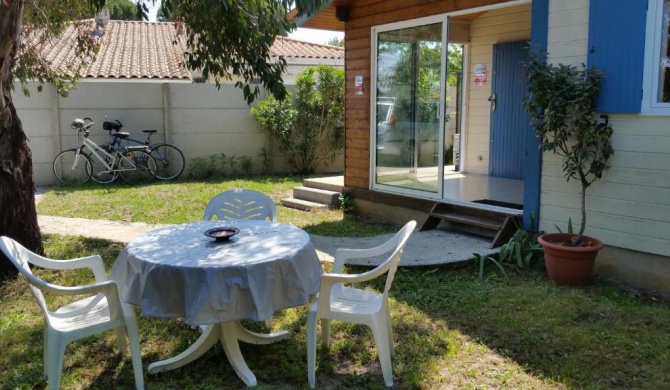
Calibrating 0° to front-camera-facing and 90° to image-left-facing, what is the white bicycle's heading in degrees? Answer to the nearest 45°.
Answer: approximately 90°

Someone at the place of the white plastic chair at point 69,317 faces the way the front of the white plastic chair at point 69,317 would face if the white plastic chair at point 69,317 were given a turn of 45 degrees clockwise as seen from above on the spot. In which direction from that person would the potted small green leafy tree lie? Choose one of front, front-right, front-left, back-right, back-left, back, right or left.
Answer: front-left

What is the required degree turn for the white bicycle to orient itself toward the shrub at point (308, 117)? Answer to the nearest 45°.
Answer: approximately 180°

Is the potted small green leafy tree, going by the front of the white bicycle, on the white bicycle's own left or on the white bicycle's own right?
on the white bicycle's own left

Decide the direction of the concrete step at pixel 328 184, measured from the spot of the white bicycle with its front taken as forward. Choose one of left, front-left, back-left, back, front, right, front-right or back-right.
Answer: back-left

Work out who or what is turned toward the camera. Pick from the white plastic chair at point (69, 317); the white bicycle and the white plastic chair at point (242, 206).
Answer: the white plastic chair at point (242, 206)

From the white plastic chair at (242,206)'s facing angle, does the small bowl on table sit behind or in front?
in front

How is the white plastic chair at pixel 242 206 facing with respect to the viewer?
toward the camera

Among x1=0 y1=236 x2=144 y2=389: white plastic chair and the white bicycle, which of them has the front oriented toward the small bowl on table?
the white plastic chair

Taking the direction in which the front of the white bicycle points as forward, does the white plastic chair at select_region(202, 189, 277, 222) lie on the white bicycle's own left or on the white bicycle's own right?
on the white bicycle's own left

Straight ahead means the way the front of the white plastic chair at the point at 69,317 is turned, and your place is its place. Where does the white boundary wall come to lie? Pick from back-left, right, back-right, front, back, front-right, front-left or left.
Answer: left

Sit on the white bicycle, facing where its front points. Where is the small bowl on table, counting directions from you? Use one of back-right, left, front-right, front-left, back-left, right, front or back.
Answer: left

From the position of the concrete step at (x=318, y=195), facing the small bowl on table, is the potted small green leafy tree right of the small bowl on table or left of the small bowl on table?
left

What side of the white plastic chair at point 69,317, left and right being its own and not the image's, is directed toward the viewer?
right

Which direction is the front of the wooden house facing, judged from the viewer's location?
facing the viewer and to the left of the viewer

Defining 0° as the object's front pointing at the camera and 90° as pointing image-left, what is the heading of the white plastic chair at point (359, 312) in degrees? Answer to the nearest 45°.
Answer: approximately 90°

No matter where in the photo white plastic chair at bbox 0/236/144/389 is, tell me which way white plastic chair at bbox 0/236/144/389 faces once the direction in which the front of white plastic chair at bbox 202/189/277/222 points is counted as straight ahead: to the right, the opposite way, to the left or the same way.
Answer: to the left
